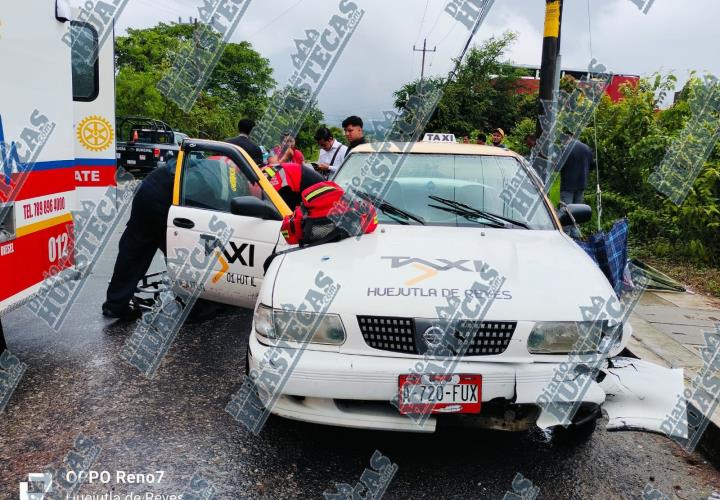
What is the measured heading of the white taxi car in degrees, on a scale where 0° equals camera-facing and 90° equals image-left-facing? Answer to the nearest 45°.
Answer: approximately 0°

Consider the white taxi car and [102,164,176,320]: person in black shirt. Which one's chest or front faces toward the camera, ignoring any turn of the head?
the white taxi car

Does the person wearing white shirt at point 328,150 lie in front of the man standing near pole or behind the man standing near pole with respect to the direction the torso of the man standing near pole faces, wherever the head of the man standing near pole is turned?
in front

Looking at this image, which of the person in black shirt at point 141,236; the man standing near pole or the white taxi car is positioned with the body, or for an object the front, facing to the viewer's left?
the man standing near pole

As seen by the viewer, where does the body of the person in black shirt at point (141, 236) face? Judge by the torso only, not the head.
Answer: to the viewer's right

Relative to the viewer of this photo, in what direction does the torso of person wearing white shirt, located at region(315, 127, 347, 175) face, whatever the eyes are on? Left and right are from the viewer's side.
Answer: facing the viewer and to the left of the viewer
